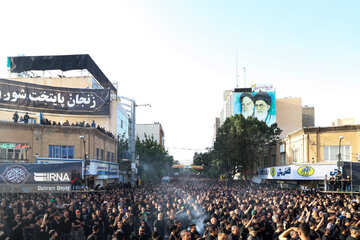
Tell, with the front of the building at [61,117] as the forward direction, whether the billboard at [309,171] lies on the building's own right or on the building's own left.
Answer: on the building's own left

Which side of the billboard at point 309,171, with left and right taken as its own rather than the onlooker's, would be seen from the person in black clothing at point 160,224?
front

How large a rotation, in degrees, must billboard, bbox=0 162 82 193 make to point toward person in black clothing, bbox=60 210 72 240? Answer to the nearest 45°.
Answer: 0° — it already faces them

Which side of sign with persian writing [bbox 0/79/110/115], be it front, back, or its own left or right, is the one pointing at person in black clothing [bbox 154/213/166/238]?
front
